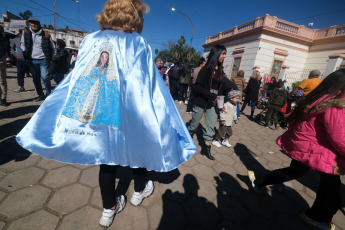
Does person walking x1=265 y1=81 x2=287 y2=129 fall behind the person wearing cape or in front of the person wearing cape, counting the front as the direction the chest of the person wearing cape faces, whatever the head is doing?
in front

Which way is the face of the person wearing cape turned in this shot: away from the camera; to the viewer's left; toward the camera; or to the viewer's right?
away from the camera

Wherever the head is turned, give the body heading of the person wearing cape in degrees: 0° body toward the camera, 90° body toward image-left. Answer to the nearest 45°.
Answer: approximately 225°
